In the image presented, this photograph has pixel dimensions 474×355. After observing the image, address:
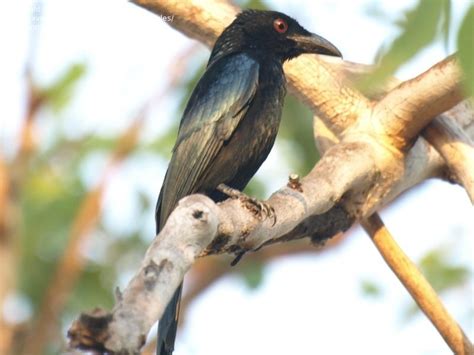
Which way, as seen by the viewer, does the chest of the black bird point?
to the viewer's right
